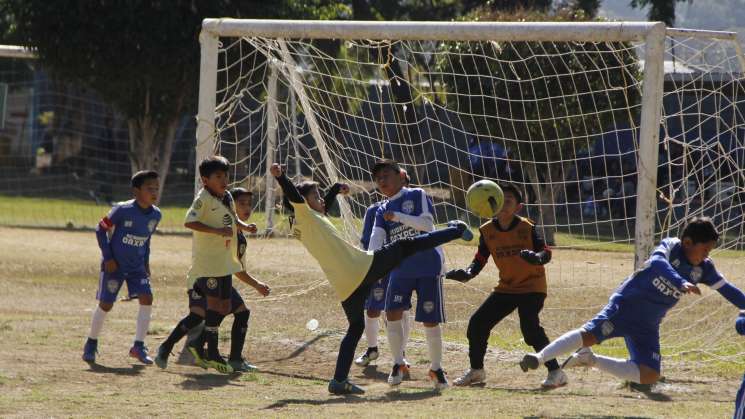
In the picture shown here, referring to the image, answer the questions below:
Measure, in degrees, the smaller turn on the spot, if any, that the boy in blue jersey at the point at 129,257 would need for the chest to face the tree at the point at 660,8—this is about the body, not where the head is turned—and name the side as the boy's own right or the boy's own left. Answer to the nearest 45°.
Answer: approximately 90° to the boy's own left

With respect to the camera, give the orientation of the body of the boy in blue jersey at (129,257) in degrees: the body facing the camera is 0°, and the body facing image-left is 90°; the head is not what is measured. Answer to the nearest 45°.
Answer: approximately 315°

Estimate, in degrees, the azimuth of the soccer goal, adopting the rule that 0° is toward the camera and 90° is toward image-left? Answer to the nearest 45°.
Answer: approximately 45°

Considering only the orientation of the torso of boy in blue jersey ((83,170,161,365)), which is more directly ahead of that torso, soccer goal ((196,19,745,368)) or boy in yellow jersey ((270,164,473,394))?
the boy in yellow jersey

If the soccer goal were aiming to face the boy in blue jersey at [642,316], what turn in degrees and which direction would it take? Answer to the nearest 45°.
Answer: approximately 45° to its left

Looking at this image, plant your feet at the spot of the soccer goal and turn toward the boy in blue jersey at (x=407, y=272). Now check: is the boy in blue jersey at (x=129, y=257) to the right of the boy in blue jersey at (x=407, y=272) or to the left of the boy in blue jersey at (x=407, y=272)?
right
